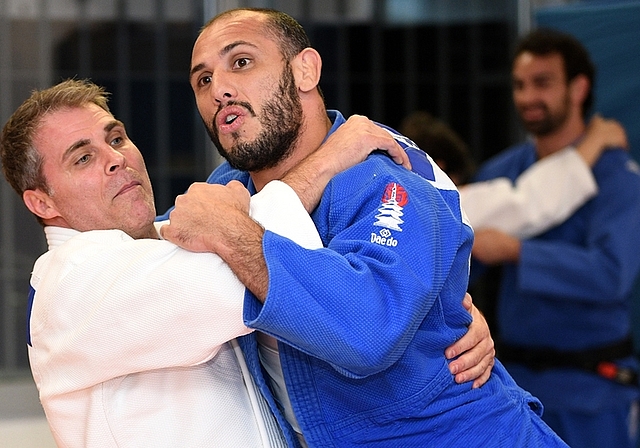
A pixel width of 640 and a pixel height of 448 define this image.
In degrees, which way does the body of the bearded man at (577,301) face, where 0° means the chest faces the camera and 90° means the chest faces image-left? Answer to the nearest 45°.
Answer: approximately 45°
